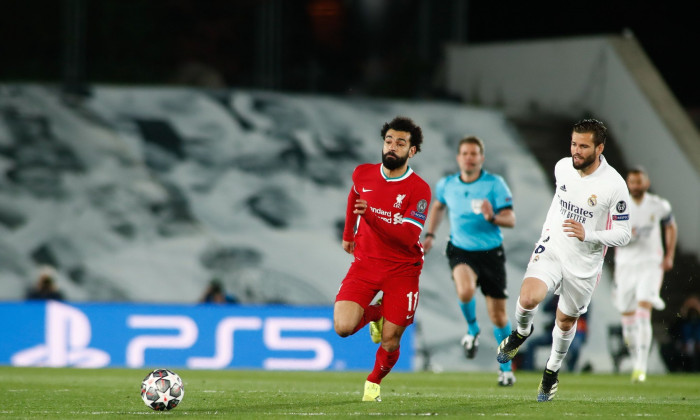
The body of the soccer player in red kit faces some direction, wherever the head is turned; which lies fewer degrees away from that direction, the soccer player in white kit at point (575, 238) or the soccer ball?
the soccer ball

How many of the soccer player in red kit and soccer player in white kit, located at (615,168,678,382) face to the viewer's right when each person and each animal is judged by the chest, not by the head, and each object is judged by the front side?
0

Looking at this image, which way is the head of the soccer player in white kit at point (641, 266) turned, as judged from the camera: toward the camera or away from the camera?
toward the camera

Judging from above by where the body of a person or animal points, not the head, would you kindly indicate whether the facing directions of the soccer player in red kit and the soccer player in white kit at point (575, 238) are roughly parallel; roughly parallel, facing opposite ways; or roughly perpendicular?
roughly parallel

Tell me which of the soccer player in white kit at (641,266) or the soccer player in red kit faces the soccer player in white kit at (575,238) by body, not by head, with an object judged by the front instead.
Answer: the soccer player in white kit at (641,266)

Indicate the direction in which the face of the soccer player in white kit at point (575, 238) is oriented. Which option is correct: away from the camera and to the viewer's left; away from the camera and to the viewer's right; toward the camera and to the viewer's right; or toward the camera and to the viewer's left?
toward the camera and to the viewer's left

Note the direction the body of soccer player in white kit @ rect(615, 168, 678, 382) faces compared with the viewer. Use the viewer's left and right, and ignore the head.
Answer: facing the viewer

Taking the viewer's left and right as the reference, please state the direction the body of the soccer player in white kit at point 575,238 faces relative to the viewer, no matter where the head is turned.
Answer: facing the viewer and to the left of the viewer

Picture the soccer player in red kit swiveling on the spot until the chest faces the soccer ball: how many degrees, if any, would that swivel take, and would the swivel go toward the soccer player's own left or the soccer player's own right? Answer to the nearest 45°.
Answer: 0° — they already face it

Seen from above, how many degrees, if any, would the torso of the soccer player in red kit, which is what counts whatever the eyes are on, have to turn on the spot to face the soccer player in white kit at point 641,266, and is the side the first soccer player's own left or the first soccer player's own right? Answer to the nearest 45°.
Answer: approximately 180°

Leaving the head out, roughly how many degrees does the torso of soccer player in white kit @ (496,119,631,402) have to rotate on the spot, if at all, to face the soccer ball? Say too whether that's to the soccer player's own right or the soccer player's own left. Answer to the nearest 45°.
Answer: approximately 45° to the soccer player's own right

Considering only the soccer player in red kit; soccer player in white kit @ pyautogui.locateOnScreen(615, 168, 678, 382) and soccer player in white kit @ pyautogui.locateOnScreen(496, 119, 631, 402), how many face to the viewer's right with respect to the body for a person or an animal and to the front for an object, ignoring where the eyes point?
0

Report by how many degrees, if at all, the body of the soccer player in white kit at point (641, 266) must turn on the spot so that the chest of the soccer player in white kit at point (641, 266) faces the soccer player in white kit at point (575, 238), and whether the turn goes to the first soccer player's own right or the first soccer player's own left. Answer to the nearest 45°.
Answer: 0° — they already face them

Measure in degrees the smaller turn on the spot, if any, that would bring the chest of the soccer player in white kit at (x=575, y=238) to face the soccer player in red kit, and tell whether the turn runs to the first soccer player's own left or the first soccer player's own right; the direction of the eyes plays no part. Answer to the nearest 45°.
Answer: approximately 45° to the first soccer player's own right
